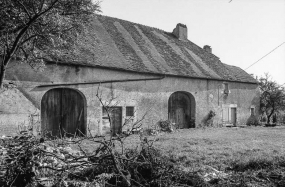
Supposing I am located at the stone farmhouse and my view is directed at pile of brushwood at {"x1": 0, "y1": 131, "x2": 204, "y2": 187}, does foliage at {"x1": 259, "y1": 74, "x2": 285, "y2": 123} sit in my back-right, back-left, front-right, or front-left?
back-left

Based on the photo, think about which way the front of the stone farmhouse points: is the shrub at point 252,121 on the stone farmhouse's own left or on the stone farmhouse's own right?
on the stone farmhouse's own left

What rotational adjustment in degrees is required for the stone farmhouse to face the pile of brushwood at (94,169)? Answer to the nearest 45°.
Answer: approximately 45° to its right

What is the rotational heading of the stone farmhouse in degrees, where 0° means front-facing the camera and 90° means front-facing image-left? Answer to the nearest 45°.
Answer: approximately 315°

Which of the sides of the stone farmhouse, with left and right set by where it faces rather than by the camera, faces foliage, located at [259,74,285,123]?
left
